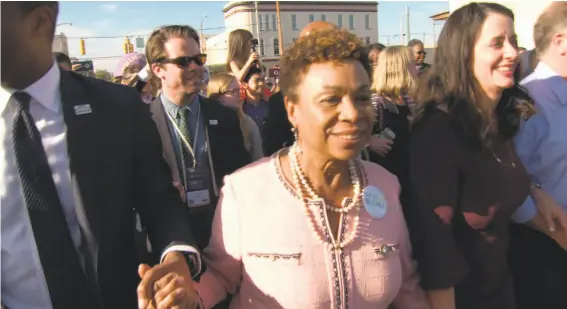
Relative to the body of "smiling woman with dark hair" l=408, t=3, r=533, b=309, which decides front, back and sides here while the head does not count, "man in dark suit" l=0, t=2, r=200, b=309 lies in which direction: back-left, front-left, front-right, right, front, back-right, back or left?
right

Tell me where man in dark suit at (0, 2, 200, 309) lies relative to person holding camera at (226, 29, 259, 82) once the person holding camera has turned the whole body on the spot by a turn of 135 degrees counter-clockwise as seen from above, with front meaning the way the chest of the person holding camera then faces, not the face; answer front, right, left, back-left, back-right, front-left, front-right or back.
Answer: back-left

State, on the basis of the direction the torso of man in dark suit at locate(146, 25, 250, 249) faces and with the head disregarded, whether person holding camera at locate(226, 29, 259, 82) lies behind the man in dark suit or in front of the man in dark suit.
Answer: behind

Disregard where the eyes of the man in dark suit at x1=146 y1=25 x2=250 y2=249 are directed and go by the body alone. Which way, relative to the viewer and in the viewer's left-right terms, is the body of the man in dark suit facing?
facing the viewer

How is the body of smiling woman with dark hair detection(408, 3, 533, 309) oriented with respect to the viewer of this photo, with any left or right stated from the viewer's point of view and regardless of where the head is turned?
facing the viewer and to the right of the viewer

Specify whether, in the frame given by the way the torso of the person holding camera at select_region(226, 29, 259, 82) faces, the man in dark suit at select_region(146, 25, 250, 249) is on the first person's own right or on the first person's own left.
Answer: on the first person's own right

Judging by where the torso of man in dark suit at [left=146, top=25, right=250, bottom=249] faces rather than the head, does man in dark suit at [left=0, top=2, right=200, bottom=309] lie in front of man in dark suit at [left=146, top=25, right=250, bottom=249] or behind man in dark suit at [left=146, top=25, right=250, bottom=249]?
in front

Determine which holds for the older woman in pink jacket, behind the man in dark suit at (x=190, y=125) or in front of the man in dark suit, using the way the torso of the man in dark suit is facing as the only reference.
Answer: in front

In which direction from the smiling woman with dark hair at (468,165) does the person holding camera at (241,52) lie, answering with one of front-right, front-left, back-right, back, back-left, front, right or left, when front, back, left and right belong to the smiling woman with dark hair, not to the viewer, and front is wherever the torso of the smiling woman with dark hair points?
back

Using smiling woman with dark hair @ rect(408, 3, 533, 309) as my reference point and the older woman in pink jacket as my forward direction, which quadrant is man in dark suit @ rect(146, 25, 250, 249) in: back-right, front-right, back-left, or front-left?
front-right
